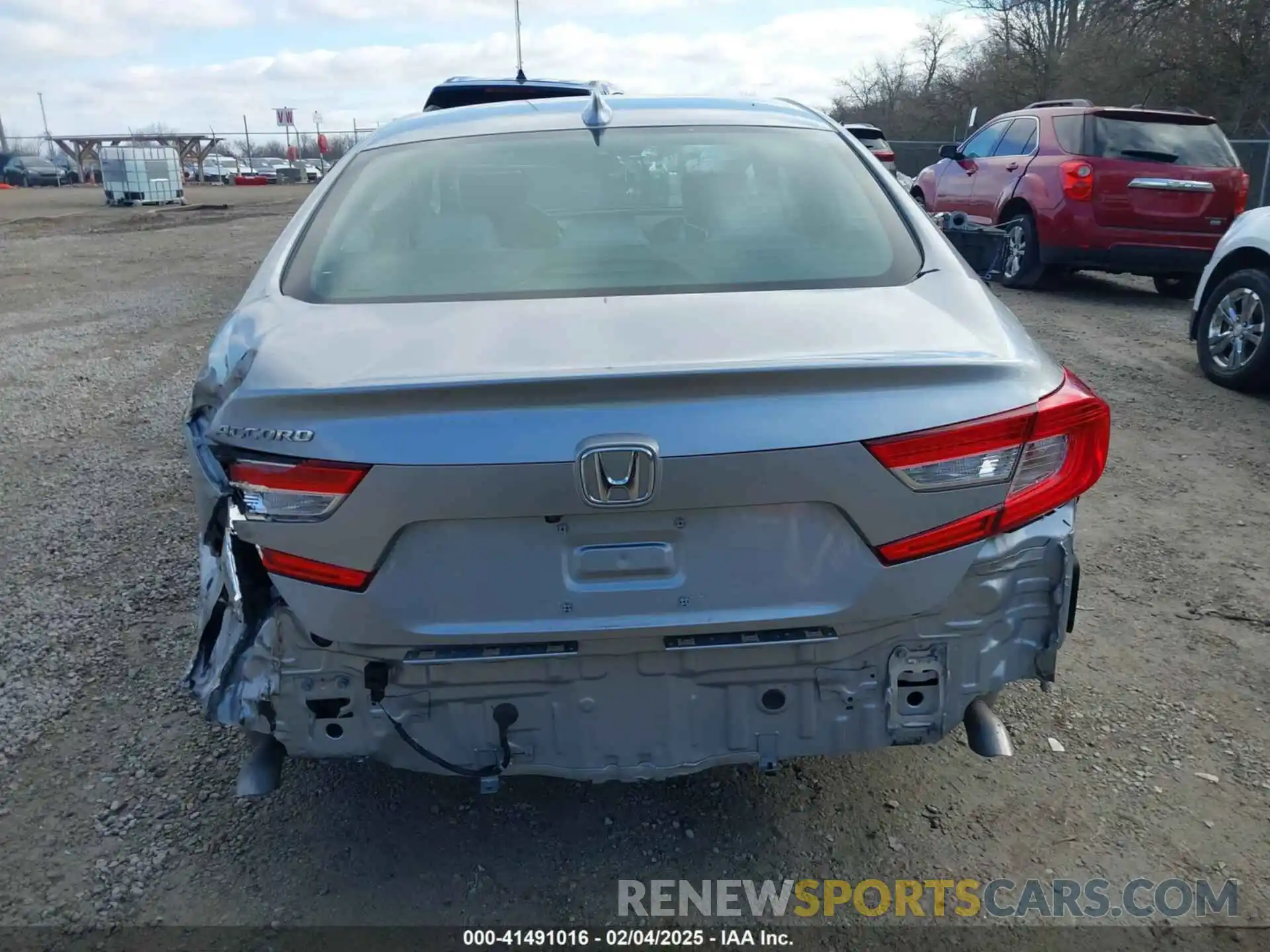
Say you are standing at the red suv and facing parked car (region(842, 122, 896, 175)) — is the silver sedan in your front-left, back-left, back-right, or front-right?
back-left

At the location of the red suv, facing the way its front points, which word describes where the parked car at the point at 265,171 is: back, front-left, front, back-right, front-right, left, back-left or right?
front

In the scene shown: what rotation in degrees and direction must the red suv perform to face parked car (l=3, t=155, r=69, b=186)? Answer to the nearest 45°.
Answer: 0° — it already faces it

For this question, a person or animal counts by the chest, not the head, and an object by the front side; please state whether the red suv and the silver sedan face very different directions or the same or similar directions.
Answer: same or similar directions

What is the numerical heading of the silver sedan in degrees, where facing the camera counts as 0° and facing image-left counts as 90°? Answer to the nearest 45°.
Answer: approximately 180°

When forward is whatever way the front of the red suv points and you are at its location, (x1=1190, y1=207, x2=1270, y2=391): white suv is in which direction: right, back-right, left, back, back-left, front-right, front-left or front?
back-left

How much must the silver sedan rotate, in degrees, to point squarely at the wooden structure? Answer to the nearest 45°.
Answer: approximately 45° to its left

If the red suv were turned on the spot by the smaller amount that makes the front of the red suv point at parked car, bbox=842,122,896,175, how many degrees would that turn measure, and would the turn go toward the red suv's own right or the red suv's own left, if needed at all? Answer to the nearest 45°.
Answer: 0° — it already faces it

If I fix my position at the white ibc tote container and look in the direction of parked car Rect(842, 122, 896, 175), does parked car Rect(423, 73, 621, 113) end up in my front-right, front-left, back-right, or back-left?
front-right

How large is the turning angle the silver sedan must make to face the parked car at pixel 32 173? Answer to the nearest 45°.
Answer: approximately 45° to its left

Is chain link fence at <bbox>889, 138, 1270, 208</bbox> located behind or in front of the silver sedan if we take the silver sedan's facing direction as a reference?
in front

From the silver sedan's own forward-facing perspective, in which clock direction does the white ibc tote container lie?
The white ibc tote container is roughly at 11 o'clock from the silver sedan.

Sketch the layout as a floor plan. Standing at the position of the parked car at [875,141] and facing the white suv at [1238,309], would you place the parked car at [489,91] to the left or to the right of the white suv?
right

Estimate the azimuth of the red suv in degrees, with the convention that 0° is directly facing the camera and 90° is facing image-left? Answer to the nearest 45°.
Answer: approximately 135°
